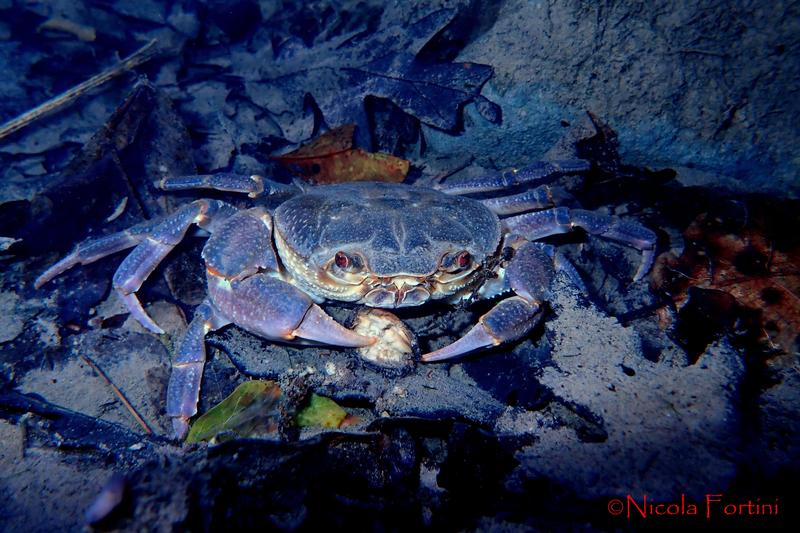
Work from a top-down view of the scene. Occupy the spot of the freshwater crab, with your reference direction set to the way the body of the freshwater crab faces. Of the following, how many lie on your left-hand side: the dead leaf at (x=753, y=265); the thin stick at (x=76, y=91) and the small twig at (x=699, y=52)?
2

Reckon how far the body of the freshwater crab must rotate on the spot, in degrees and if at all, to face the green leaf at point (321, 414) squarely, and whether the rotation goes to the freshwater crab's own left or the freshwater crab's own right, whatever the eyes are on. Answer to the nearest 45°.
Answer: approximately 45° to the freshwater crab's own right

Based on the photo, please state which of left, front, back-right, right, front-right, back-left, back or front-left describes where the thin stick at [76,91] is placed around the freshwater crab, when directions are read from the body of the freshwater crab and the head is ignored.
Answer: back-right

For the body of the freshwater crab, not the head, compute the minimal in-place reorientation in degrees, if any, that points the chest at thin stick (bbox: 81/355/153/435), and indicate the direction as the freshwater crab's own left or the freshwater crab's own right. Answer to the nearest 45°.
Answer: approximately 90° to the freshwater crab's own right

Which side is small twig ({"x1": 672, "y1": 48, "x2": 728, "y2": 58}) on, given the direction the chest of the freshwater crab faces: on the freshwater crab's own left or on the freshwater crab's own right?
on the freshwater crab's own left

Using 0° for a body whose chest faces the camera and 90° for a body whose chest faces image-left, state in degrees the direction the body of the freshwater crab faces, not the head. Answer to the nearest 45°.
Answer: approximately 0°

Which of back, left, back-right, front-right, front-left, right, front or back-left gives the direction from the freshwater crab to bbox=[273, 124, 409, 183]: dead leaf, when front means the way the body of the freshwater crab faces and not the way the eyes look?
back

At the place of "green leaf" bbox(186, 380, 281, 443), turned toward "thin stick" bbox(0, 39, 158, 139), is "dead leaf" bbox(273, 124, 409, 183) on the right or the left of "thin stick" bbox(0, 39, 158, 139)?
right

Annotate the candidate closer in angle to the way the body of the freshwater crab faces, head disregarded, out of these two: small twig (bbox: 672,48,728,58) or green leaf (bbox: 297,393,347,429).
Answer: the green leaf

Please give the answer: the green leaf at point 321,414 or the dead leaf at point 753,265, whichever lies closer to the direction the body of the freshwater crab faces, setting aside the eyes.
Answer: the green leaf

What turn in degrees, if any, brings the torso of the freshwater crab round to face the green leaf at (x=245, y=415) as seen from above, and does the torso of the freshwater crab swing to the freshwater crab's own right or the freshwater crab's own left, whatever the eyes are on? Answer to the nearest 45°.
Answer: approximately 45° to the freshwater crab's own right

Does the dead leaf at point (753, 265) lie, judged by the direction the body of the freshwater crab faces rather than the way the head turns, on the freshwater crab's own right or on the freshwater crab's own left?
on the freshwater crab's own left
